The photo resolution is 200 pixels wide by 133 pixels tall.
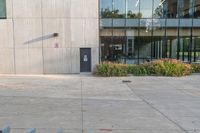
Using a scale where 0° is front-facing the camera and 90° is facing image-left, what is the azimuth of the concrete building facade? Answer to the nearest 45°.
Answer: approximately 0°

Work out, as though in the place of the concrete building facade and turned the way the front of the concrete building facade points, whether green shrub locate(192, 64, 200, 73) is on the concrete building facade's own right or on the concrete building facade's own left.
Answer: on the concrete building facade's own left

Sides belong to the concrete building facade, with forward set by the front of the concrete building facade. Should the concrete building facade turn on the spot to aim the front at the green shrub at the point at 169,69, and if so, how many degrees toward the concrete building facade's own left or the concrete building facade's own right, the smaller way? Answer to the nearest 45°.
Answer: approximately 90° to the concrete building facade's own left

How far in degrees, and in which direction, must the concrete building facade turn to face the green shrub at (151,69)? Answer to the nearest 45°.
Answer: approximately 90° to its left
